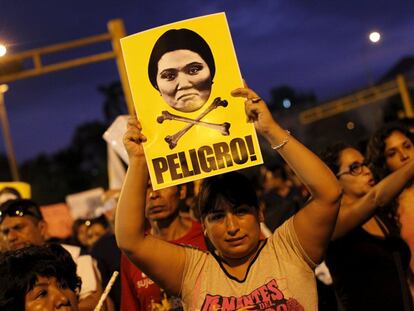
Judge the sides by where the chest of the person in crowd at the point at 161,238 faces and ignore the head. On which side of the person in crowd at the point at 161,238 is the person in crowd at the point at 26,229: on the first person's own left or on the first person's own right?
on the first person's own right

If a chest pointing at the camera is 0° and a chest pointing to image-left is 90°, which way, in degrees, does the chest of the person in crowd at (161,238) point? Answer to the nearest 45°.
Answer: approximately 45°

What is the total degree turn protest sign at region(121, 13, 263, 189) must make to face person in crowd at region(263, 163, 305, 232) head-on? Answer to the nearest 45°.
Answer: approximately 180°

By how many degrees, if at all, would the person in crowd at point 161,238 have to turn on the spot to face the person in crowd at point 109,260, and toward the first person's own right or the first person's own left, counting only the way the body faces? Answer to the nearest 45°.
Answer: approximately 90° to the first person's own right

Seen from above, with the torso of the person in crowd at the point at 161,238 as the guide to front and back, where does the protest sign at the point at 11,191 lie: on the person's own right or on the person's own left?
on the person's own right
